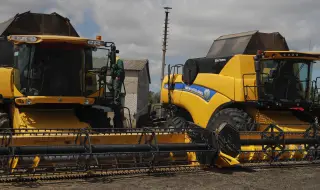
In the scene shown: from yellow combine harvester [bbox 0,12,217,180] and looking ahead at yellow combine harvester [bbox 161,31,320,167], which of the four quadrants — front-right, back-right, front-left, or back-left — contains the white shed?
front-left

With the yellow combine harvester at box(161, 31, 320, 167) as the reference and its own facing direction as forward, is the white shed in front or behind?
behind

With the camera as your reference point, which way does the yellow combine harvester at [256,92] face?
facing the viewer and to the right of the viewer

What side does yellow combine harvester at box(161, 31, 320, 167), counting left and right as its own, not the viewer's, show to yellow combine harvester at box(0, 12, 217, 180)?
right

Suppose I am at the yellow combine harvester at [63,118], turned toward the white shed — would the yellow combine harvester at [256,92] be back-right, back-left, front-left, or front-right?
front-right
